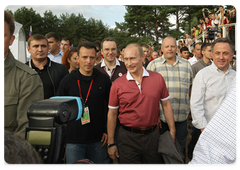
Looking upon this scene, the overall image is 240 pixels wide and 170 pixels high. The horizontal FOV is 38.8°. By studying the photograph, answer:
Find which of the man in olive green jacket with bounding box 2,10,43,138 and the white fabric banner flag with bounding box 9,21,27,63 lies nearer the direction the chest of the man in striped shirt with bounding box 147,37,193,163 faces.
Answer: the man in olive green jacket

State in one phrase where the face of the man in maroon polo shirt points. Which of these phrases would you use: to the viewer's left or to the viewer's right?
to the viewer's left

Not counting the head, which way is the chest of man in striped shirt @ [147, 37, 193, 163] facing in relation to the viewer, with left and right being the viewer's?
facing the viewer

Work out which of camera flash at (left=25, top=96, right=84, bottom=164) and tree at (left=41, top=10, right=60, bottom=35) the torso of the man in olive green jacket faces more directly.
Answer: the camera flash

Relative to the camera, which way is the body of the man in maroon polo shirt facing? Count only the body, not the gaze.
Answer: toward the camera
